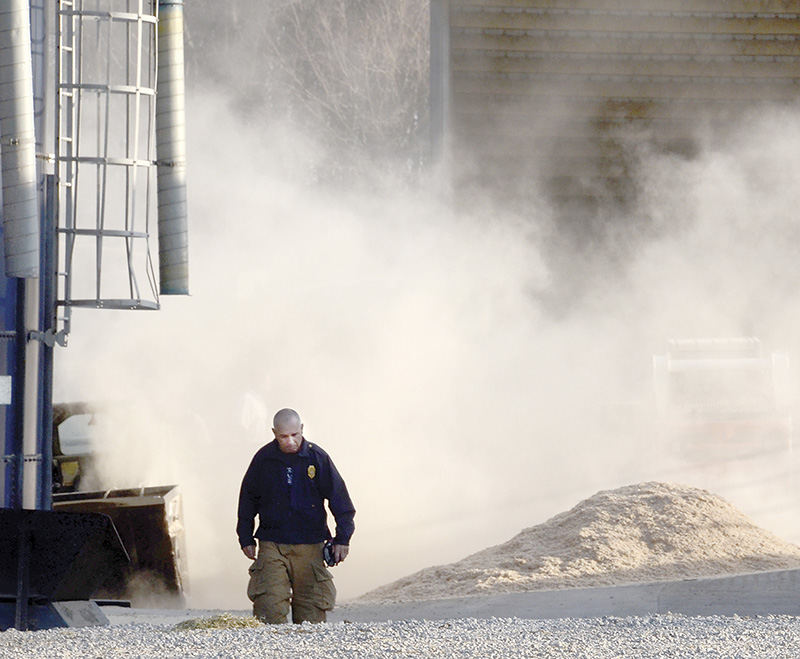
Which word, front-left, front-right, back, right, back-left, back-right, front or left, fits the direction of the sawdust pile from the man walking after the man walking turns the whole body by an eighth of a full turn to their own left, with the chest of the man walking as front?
left

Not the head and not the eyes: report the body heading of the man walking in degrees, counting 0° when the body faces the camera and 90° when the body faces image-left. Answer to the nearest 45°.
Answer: approximately 0°

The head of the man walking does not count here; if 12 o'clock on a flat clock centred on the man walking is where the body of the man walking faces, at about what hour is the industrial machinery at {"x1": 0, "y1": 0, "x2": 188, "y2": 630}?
The industrial machinery is roughly at 4 o'clock from the man walking.

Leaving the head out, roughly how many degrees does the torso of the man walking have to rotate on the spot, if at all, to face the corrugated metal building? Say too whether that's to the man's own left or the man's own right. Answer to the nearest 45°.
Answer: approximately 135° to the man's own left

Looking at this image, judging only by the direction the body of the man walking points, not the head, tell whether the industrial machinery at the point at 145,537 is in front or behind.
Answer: behind
